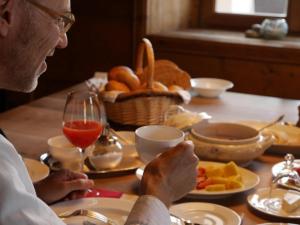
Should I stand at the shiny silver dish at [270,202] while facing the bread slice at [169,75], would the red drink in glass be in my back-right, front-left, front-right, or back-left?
front-left

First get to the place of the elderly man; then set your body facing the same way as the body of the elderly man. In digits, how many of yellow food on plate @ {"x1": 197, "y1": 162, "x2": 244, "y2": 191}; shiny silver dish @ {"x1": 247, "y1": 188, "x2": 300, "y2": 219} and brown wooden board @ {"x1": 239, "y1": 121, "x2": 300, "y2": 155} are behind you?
0

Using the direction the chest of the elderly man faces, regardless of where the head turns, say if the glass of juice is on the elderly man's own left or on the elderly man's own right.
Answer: on the elderly man's own left

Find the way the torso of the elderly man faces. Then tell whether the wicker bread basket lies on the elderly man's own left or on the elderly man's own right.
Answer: on the elderly man's own left

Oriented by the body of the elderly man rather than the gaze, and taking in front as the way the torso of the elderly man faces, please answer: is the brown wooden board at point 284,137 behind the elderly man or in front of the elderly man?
in front

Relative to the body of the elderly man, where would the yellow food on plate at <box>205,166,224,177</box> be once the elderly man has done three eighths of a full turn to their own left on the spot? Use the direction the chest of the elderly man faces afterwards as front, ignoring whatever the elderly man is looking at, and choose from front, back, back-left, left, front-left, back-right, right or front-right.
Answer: right

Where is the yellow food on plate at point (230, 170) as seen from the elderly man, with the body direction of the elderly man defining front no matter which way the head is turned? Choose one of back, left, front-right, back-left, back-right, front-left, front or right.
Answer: front-left

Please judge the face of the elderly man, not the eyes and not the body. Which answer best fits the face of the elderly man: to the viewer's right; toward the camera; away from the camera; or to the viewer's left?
to the viewer's right

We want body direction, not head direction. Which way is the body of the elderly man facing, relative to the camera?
to the viewer's right

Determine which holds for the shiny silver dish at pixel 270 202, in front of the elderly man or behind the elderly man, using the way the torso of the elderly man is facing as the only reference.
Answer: in front
